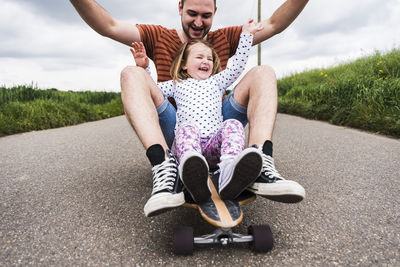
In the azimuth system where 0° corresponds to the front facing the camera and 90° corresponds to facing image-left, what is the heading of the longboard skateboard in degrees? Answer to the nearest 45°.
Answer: approximately 0°
